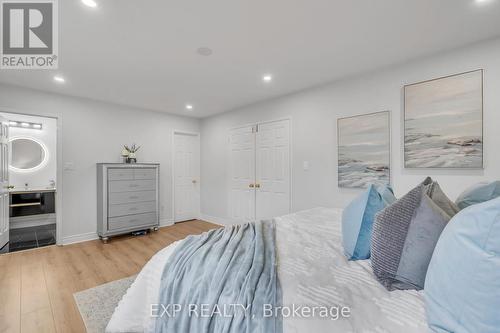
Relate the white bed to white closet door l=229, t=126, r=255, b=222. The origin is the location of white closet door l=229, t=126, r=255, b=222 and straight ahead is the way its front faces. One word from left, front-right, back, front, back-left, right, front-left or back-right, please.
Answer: front-left

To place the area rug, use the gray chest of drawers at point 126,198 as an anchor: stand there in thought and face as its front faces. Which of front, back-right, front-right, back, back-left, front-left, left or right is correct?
front-right

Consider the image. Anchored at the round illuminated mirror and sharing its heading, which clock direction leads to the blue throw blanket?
The blue throw blanket is roughly at 12 o'clock from the round illuminated mirror.

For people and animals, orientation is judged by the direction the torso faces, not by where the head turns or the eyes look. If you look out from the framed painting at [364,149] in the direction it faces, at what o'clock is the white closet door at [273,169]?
The white closet door is roughly at 2 o'clock from the framed painting.

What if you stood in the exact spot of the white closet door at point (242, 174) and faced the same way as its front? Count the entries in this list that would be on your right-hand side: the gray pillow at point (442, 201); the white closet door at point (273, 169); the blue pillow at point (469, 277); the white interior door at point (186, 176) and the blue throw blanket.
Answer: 1

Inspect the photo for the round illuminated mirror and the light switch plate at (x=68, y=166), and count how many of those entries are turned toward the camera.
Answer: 2

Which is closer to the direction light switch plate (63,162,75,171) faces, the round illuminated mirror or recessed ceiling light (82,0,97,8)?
the recessed ceiling light

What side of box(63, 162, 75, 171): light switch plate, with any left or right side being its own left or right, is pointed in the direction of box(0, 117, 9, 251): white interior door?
right

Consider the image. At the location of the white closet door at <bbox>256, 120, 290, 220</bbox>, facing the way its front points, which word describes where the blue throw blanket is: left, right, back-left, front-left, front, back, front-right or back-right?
front-left

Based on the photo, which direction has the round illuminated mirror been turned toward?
toward the camera

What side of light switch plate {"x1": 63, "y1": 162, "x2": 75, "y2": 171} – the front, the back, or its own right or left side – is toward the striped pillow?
front

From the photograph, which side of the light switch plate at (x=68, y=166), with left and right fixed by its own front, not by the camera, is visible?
front

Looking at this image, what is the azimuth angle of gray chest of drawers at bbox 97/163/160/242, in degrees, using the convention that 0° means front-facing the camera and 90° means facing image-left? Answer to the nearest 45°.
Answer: approximately 315°

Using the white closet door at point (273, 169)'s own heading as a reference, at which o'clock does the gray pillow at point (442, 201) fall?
The gray pillow is roughly at 10 o'clock from the white closet door.

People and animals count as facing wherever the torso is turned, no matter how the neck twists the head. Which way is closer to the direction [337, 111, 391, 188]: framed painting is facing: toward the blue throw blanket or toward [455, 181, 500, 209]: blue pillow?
the blue throw blanket
